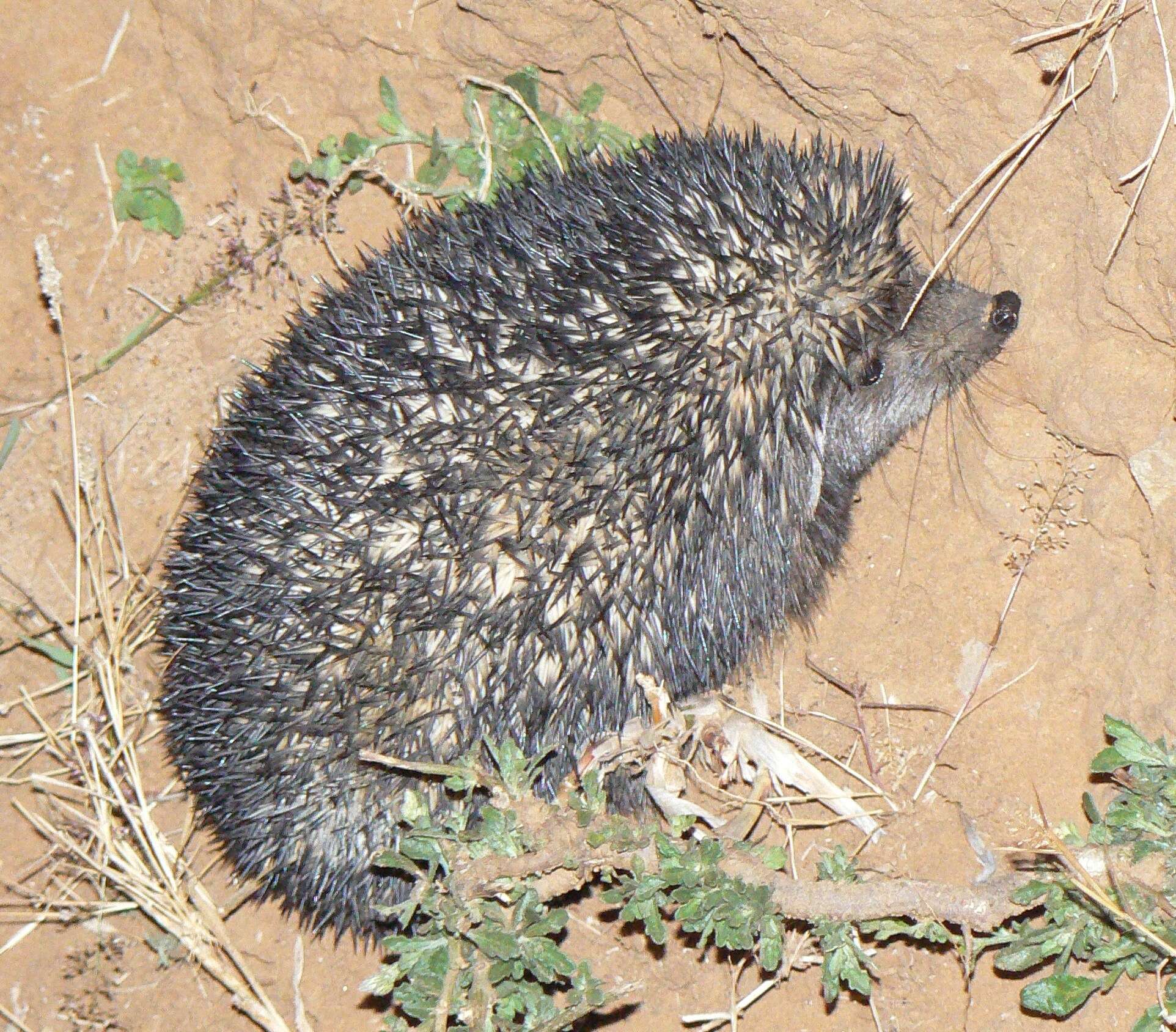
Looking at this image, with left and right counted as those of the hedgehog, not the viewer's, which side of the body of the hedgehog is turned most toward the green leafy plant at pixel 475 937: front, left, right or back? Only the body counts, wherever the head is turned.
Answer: right

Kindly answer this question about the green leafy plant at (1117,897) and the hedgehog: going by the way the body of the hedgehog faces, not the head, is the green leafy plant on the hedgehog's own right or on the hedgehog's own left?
on the hedgehog's own right

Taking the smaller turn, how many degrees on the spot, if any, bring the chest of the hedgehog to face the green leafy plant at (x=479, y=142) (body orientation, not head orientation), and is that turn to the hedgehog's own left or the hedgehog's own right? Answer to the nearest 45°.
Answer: approximately 90° to the hedgehog's own left

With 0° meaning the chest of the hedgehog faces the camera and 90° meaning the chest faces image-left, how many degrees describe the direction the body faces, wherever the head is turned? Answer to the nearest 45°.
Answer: approximately 225°

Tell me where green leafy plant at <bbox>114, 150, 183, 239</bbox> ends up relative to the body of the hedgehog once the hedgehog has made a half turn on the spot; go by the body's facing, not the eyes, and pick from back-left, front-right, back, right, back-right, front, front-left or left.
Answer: right
